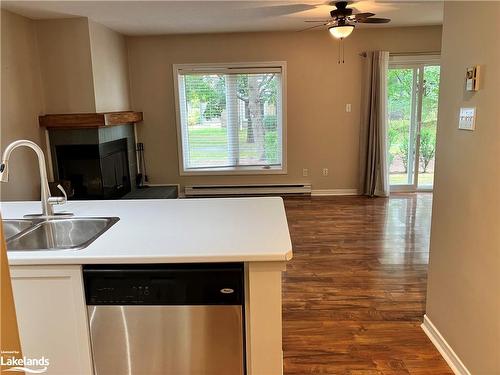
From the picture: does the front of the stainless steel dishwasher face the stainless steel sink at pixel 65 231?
no

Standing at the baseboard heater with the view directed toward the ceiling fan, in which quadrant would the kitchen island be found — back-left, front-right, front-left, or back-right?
front-right

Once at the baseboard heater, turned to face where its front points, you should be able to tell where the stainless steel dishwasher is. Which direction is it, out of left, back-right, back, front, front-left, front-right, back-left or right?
front

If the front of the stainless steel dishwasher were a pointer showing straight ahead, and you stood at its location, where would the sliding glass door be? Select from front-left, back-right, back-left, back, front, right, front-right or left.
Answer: back-left

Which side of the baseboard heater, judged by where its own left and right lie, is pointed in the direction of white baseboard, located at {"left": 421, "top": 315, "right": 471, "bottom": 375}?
front

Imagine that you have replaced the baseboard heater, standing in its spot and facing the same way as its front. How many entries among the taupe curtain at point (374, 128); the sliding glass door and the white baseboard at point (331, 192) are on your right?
0

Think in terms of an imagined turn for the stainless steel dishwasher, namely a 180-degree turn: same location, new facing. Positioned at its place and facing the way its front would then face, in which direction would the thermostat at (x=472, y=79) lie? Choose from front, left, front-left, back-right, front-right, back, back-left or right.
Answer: right

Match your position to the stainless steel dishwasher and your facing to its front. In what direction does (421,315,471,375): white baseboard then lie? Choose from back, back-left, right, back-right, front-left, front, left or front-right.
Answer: left

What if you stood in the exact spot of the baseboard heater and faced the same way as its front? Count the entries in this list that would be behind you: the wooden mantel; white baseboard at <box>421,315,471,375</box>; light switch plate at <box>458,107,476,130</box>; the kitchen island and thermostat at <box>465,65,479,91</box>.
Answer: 0

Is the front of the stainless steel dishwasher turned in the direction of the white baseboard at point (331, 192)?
no

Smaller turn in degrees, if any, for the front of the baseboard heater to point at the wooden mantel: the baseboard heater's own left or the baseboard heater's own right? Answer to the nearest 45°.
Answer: approximately 45° to the baseboard heater's own right

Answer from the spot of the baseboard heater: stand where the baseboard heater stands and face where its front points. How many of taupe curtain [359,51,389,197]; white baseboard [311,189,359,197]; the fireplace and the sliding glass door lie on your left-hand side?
3

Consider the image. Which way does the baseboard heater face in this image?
toward the camera

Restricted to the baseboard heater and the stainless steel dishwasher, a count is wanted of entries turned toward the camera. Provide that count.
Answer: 2

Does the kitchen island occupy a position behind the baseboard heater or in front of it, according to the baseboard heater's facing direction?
in front

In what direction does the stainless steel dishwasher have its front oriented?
toward the camera

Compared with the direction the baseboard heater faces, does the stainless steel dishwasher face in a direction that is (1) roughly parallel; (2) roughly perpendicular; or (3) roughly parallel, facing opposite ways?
roughly parallel
